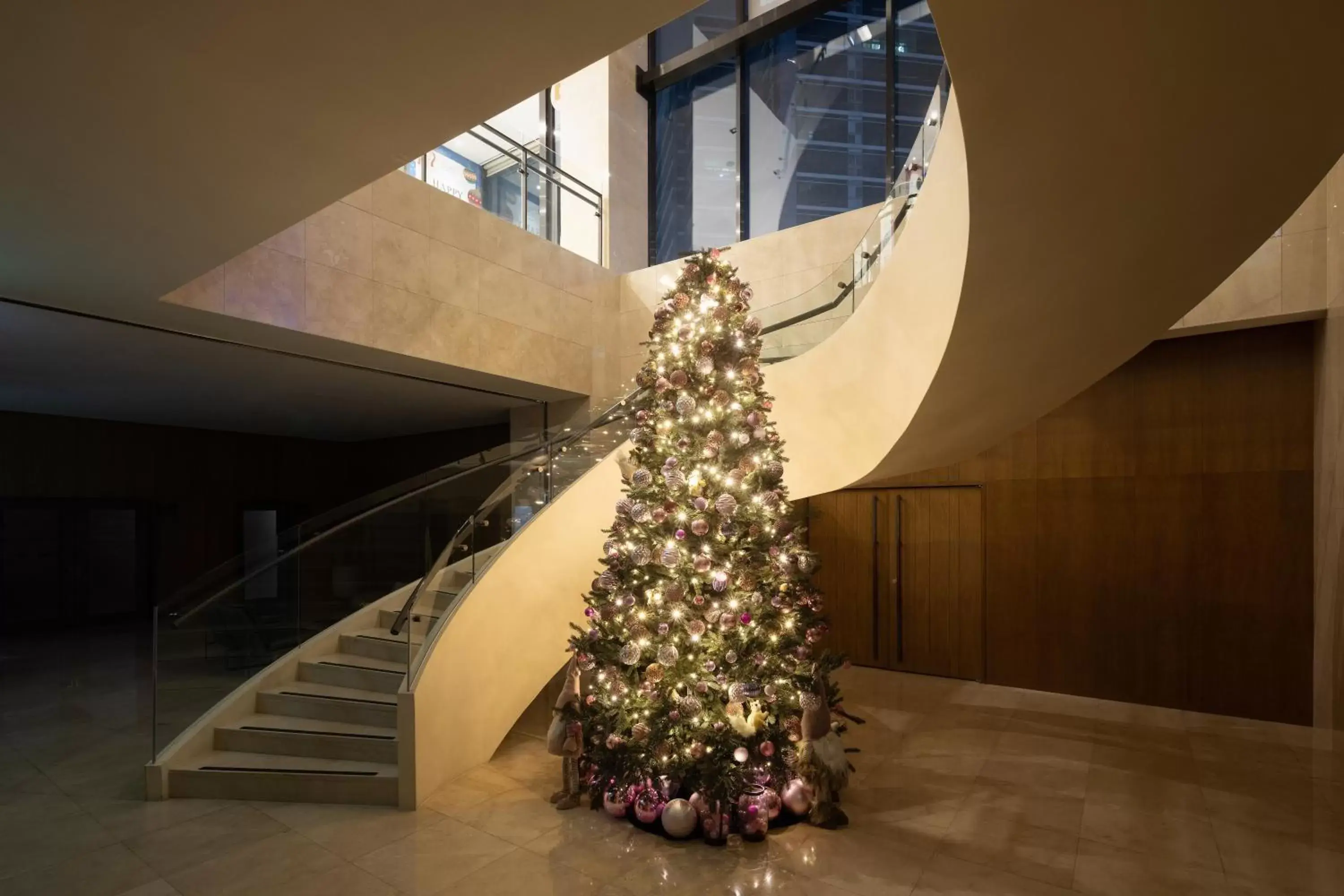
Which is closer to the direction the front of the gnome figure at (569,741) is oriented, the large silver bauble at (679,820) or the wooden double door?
the large silver bauble

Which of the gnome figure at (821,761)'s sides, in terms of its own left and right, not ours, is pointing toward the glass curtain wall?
back

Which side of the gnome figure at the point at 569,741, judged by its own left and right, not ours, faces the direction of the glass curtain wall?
back

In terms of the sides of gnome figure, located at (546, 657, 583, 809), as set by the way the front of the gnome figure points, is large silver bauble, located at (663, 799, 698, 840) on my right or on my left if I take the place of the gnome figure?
on my left
